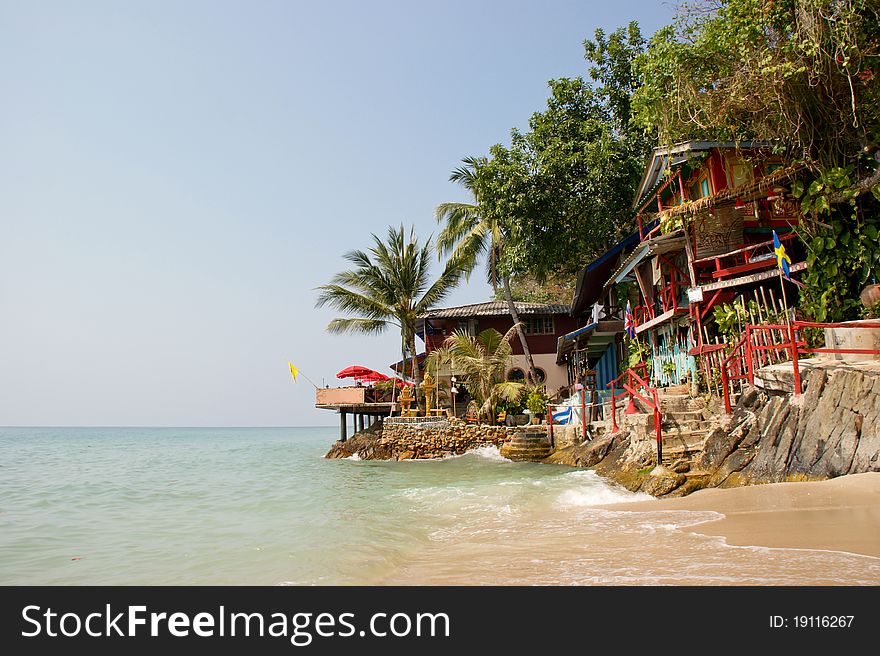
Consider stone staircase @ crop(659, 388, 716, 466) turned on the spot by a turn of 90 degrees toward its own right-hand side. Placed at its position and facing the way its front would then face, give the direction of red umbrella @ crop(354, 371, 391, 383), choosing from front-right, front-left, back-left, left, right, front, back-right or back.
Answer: front-right

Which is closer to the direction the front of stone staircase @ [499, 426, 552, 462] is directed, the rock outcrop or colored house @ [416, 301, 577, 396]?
the rock outcrop

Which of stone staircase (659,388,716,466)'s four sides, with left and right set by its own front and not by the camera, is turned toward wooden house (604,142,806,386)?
back

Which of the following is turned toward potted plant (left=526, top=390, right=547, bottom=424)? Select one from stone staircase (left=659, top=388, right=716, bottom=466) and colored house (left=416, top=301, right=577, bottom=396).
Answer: the colored house

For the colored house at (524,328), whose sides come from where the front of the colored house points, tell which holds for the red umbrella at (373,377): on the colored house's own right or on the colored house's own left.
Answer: on the colored house's own right

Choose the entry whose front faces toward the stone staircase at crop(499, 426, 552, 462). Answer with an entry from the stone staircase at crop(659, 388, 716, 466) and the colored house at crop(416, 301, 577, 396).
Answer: the colored house

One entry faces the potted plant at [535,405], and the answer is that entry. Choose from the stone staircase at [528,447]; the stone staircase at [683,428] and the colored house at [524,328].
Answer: the colored house

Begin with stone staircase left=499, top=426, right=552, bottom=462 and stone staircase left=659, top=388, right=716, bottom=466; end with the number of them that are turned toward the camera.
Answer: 2

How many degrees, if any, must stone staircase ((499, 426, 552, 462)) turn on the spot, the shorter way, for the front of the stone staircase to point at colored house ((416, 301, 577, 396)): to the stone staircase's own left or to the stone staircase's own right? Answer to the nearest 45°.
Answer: approximately 180°
